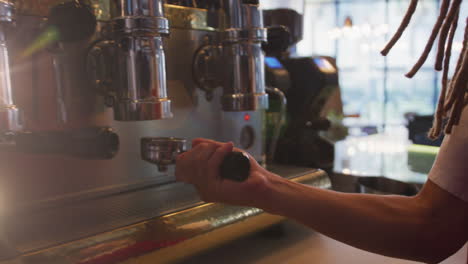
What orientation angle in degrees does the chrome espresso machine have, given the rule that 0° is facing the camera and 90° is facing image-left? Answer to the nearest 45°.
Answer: approximately 315°
